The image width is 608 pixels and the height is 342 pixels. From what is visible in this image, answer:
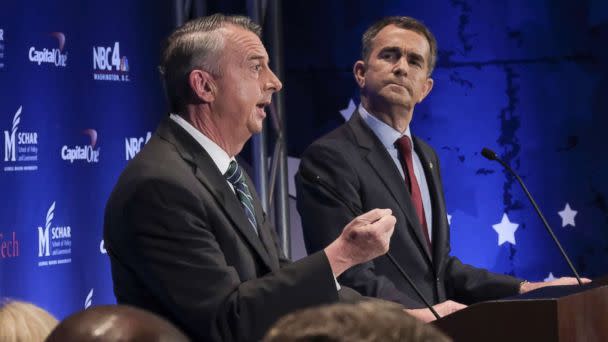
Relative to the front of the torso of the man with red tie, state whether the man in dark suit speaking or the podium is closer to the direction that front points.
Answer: the podium

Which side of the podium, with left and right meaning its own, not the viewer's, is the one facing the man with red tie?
back

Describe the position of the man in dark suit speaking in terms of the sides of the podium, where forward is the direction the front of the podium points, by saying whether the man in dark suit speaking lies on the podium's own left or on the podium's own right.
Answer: on the podium's own right

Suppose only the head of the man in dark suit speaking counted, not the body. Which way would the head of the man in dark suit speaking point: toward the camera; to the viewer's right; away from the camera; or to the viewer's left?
to the viewer's right

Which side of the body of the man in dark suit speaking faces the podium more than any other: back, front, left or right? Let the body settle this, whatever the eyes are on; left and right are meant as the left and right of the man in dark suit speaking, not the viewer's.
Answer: front

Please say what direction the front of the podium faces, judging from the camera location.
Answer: facing the viewer and to the right of the viewer

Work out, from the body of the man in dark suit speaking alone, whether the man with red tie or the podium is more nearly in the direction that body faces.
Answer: the podium

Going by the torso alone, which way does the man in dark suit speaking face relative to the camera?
to the viewer's right

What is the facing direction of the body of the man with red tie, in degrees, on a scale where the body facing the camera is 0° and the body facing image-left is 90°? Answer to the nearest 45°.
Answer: approximately 315°

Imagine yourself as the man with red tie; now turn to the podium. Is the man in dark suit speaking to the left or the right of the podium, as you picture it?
right

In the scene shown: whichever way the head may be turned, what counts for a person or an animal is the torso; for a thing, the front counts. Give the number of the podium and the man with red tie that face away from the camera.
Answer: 0
